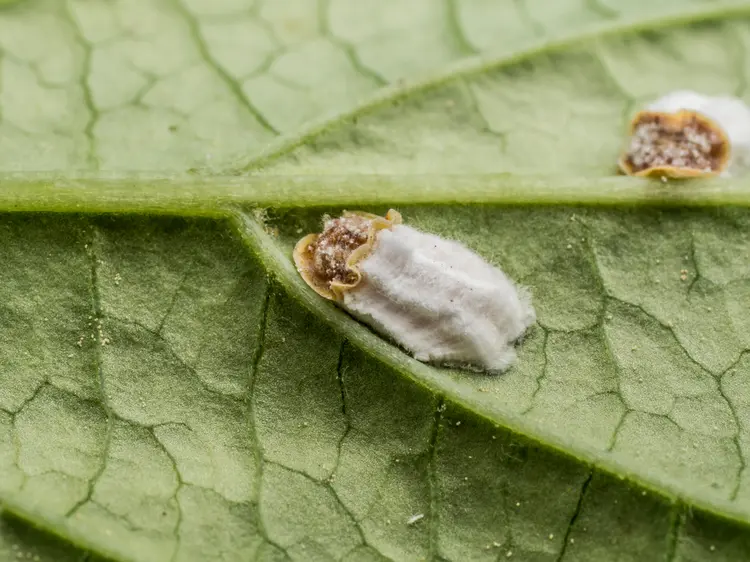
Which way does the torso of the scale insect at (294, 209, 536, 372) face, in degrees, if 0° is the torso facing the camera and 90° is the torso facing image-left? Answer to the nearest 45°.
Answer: approximately 90°

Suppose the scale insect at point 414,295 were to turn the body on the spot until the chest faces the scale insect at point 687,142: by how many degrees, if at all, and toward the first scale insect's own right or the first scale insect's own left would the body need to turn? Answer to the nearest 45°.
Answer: approximately 135° to the first scale insect's own right
